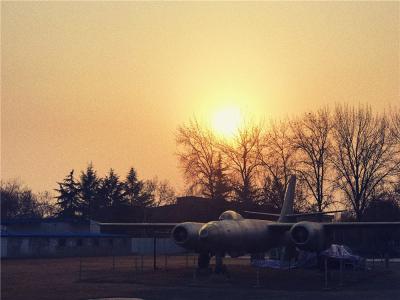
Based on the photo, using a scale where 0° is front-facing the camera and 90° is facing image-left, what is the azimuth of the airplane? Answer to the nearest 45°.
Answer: approximately 45°
